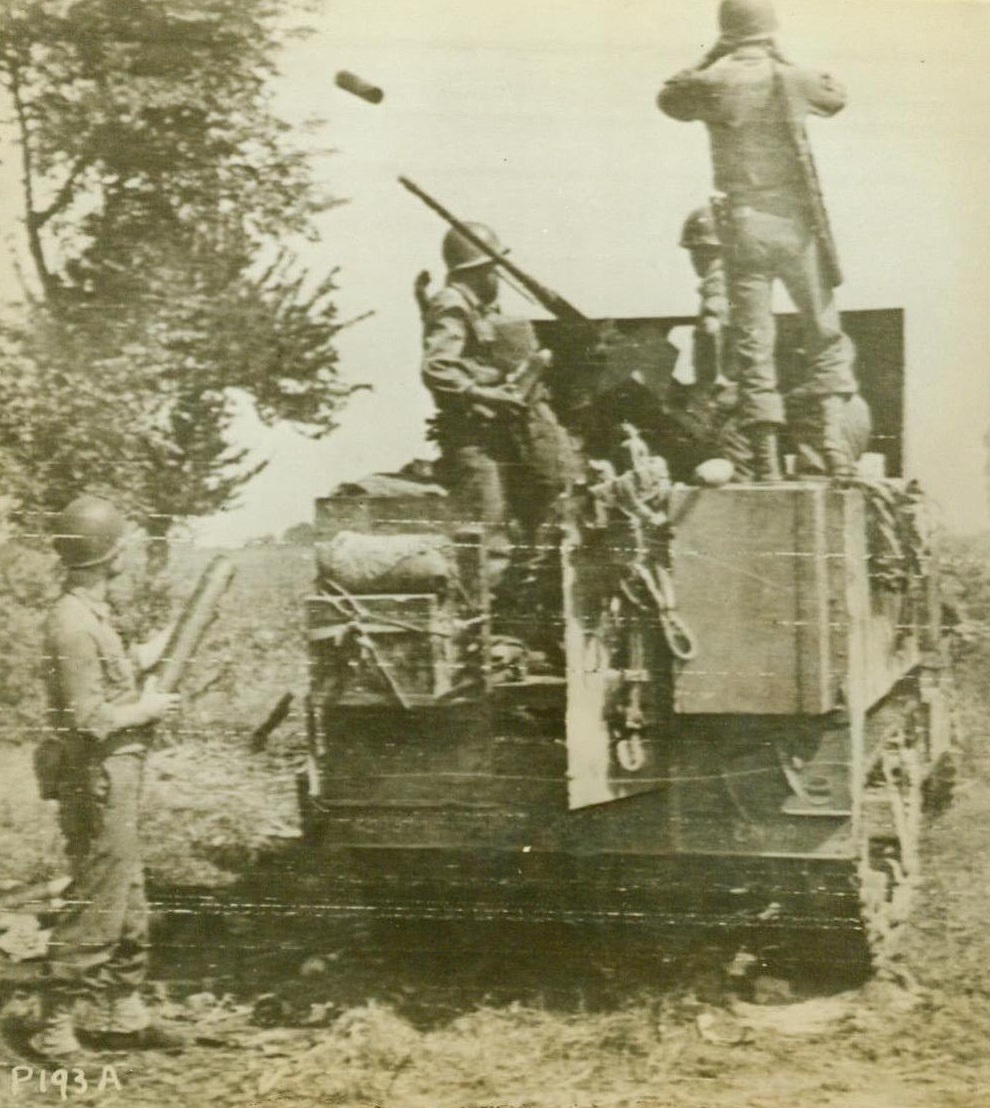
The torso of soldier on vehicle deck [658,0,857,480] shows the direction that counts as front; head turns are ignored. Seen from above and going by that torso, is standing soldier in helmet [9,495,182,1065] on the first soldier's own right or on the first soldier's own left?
on the first soldier's own left

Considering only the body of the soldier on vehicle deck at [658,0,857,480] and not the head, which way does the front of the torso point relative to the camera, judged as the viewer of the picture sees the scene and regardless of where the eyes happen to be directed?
away from the camera

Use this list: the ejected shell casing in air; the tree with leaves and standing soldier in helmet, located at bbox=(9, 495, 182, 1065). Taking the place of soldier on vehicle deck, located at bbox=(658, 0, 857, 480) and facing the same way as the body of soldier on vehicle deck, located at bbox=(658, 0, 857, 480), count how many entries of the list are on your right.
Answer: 0

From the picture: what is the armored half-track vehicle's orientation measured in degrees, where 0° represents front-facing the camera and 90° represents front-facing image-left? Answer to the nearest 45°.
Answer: approximately 180°

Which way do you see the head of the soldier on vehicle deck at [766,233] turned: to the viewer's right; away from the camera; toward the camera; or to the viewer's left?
away from the camera
